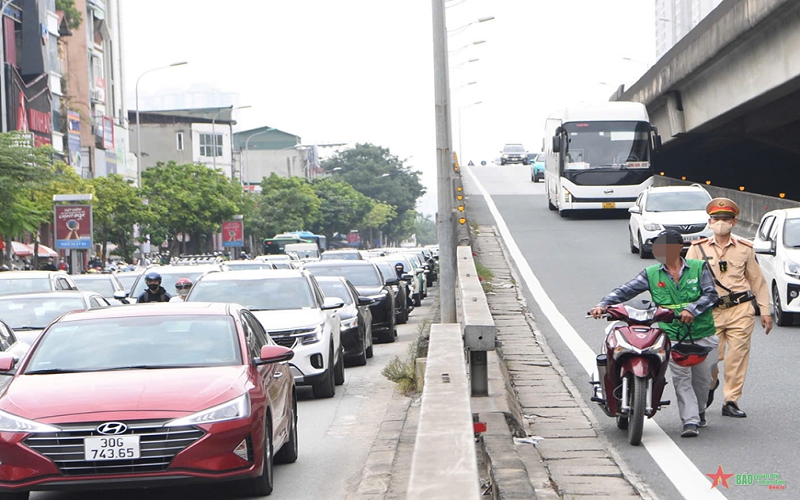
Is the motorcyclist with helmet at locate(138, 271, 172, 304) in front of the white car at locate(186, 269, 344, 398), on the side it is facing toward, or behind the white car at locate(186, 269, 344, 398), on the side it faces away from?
behind

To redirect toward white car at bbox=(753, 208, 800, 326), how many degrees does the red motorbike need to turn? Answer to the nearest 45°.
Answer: approximately 180°

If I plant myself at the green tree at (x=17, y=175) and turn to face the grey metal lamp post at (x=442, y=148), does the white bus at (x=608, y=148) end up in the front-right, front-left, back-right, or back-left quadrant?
front-left

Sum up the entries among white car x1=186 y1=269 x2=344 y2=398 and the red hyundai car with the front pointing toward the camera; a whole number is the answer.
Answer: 2

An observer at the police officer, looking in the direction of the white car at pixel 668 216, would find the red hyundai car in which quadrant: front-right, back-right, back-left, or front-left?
back-left

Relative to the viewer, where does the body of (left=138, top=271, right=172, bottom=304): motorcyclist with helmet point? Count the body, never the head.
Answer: toward the camera

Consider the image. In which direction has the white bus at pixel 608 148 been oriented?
toward the camera

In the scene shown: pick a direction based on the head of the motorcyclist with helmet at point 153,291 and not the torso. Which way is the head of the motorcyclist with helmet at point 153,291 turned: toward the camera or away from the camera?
toward the camera

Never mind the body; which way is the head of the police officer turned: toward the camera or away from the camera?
toward the camera

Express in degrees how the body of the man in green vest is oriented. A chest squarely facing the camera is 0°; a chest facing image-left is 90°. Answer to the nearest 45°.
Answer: approximately 45°

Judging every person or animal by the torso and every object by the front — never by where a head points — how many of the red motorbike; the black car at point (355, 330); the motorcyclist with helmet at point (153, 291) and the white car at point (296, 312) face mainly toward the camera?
4

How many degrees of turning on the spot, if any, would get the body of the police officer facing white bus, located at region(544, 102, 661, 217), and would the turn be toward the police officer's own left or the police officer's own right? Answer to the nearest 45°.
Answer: approximately 180°

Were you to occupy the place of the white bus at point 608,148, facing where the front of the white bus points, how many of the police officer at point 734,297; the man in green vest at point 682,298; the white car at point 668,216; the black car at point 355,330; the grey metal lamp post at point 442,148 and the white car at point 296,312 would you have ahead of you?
6

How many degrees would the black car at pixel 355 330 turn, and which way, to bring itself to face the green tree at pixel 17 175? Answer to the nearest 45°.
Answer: approximately 135° to its right

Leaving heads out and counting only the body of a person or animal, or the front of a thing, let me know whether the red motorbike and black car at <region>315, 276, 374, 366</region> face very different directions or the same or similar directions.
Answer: same or similar directions
